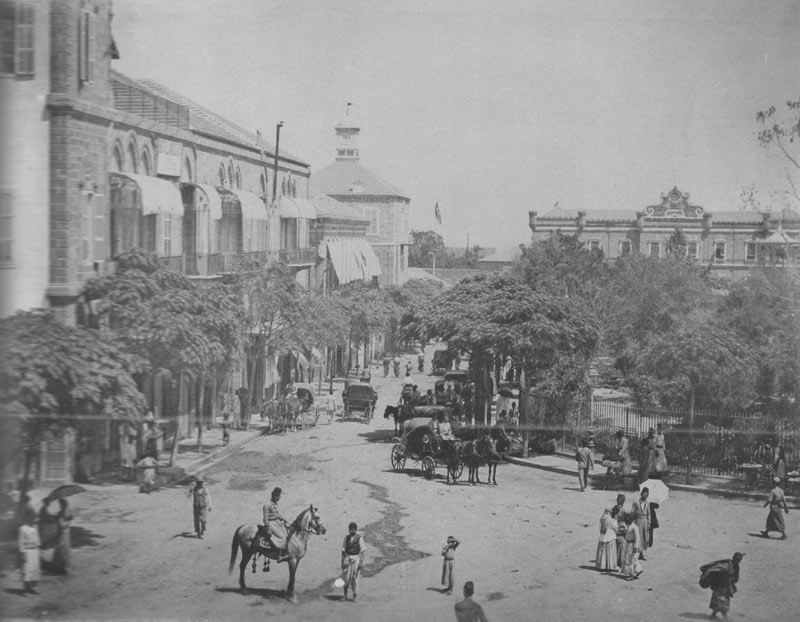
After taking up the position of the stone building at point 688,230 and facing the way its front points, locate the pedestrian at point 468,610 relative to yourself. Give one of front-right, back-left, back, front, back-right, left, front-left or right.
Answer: front

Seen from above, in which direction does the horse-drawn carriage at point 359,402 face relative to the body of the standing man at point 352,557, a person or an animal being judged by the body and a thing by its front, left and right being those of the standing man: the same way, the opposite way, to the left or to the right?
the opposite way

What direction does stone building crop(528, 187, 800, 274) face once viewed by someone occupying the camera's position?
facing the viewer

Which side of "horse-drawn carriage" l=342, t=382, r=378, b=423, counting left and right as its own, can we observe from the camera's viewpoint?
back

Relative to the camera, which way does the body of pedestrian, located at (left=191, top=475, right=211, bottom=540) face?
toward the camera

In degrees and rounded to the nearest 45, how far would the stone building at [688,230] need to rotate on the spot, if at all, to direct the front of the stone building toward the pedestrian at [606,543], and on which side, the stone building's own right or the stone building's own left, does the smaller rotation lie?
0° — it already faces them

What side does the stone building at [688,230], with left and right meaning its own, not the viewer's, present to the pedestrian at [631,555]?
front

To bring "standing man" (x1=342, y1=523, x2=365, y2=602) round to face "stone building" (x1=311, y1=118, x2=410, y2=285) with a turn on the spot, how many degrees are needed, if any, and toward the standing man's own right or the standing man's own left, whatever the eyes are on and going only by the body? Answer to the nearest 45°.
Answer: approximately 180°

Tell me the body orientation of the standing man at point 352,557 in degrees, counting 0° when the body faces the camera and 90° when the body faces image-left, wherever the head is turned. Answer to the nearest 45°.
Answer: approximately 0°
